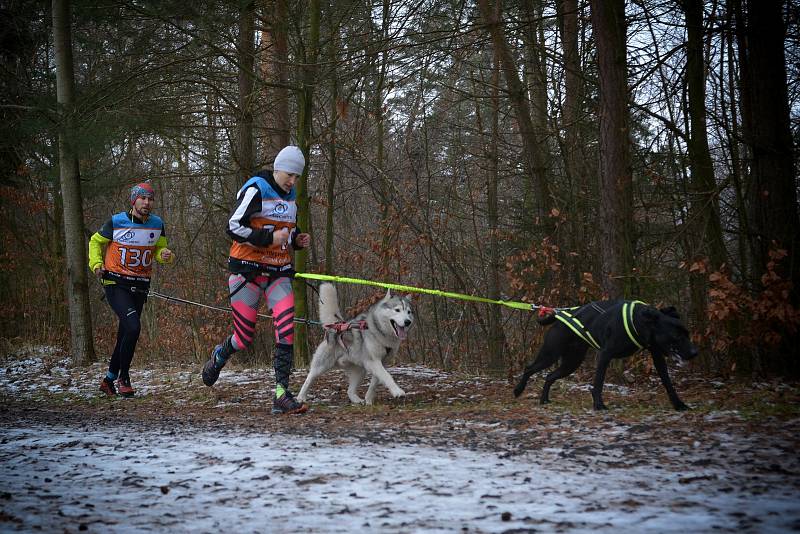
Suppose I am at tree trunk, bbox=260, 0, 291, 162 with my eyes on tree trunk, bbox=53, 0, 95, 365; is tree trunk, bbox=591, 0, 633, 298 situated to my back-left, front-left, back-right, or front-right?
back-left

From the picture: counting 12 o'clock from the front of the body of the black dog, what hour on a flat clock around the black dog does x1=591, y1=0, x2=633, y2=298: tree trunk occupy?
The tree trunk is roughly at 9 o'clock from the black dog.

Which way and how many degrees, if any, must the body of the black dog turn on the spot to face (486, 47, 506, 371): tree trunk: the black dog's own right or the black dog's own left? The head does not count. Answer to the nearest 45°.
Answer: approximately 90° to the black dog's own left

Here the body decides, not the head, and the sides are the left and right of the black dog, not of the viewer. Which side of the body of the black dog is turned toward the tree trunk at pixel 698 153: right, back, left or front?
left

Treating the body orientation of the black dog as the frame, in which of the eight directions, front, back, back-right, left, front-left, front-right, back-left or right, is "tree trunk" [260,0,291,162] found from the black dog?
back-left

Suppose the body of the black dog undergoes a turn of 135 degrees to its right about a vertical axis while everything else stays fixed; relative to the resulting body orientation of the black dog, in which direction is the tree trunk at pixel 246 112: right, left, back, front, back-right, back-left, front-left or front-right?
right

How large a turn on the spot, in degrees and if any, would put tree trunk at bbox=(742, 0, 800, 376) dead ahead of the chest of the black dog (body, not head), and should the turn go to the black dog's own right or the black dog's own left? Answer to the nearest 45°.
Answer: approximately 45° to the black dog's own left

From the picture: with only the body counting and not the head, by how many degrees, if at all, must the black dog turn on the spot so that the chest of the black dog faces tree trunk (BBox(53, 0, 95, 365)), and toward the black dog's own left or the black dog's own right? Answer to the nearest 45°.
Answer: approximately 135° to the black dog's own left

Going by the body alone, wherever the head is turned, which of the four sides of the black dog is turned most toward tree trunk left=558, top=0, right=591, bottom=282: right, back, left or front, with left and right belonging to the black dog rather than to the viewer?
left

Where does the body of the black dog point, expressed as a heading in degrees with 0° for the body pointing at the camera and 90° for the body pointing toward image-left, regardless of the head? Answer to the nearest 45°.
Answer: approximately 270°
